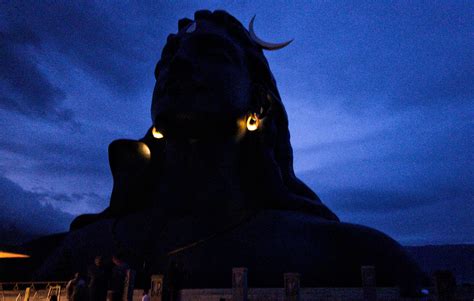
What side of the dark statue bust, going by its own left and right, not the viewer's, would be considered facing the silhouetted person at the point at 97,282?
front

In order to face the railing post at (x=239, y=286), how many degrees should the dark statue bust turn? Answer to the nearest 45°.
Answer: approximately 45° to its left

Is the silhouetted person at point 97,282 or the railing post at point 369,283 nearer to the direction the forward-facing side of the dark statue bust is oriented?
the silhouetted person

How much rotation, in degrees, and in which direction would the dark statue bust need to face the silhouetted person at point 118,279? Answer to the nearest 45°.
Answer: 0° — it already faces them

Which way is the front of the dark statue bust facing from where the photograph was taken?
facing the viewer and to the left of the viewer

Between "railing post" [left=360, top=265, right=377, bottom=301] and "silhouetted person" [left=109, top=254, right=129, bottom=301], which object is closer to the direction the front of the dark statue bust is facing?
the silhouetted person

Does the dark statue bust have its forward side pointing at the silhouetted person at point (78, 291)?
yes

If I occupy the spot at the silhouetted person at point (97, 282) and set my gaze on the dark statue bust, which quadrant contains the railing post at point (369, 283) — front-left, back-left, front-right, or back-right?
front-right
